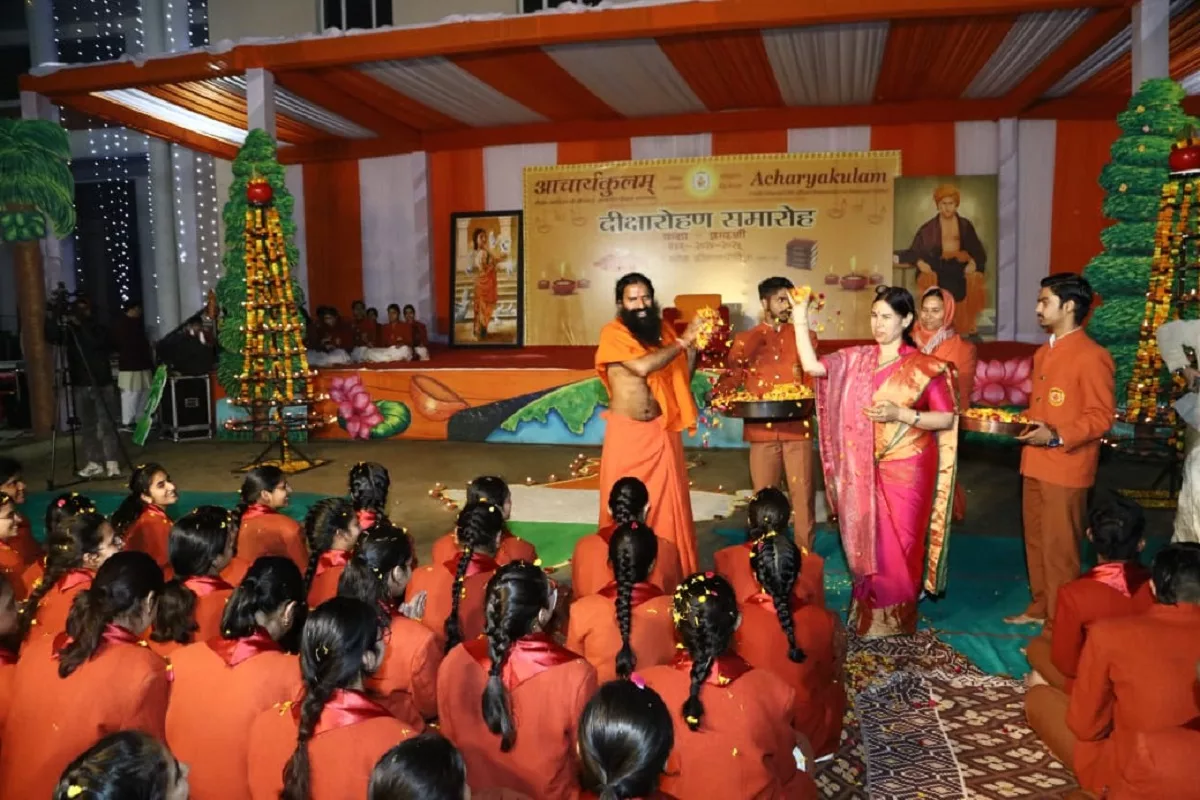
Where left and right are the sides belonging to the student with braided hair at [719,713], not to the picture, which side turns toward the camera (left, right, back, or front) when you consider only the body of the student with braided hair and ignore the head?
back

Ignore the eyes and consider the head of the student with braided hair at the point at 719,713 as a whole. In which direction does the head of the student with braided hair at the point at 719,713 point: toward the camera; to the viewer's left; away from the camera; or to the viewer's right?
away from the camera

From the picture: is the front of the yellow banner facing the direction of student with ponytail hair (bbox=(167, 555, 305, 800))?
yes

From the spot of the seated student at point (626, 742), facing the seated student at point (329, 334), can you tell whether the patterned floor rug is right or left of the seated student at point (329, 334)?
right

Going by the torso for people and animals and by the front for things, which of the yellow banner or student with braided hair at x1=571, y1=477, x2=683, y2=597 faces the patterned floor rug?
the yellow banner

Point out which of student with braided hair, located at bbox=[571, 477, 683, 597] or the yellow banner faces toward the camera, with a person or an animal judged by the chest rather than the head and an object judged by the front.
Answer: the yellow banner

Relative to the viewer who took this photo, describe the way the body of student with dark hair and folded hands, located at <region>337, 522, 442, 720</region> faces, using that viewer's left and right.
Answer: facing away from the viewer and to the right of the viewer

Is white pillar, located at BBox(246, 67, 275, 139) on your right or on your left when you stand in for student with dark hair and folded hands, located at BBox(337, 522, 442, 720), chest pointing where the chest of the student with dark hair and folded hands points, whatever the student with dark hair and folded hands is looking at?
on your left

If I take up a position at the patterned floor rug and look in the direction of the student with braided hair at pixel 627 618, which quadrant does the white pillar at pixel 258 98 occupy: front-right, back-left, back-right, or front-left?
front-right

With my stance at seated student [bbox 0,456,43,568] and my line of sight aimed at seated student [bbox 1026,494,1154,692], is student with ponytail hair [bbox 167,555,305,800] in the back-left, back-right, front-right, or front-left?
front-right

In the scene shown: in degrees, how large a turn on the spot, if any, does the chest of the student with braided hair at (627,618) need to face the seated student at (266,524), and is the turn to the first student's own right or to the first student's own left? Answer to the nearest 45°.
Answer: approximately 45° to the first student's own left

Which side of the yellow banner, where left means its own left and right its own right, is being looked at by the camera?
front

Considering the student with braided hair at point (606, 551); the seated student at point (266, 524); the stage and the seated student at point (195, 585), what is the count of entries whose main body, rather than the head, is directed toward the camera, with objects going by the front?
1

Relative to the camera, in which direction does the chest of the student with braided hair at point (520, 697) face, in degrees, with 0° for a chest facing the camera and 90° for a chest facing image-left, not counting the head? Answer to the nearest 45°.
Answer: approximately 225°

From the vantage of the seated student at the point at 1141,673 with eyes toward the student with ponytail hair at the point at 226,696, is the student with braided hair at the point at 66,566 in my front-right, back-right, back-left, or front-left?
front-right

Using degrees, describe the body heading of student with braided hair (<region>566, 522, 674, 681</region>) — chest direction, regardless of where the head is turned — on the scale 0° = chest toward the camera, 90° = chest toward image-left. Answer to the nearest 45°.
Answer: approximately 180°

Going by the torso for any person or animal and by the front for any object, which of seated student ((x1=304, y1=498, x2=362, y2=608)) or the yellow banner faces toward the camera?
the yellow banner

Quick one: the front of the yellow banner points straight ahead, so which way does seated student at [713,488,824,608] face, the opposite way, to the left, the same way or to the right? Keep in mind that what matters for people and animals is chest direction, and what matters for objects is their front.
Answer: the opposite way

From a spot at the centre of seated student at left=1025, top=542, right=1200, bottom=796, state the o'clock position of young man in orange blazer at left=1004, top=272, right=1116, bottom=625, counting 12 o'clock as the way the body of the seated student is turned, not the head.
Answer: The young man in orange blazer is roughly at 1 o'clock from the seated student.

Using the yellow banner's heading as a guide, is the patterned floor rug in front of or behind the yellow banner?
in front
